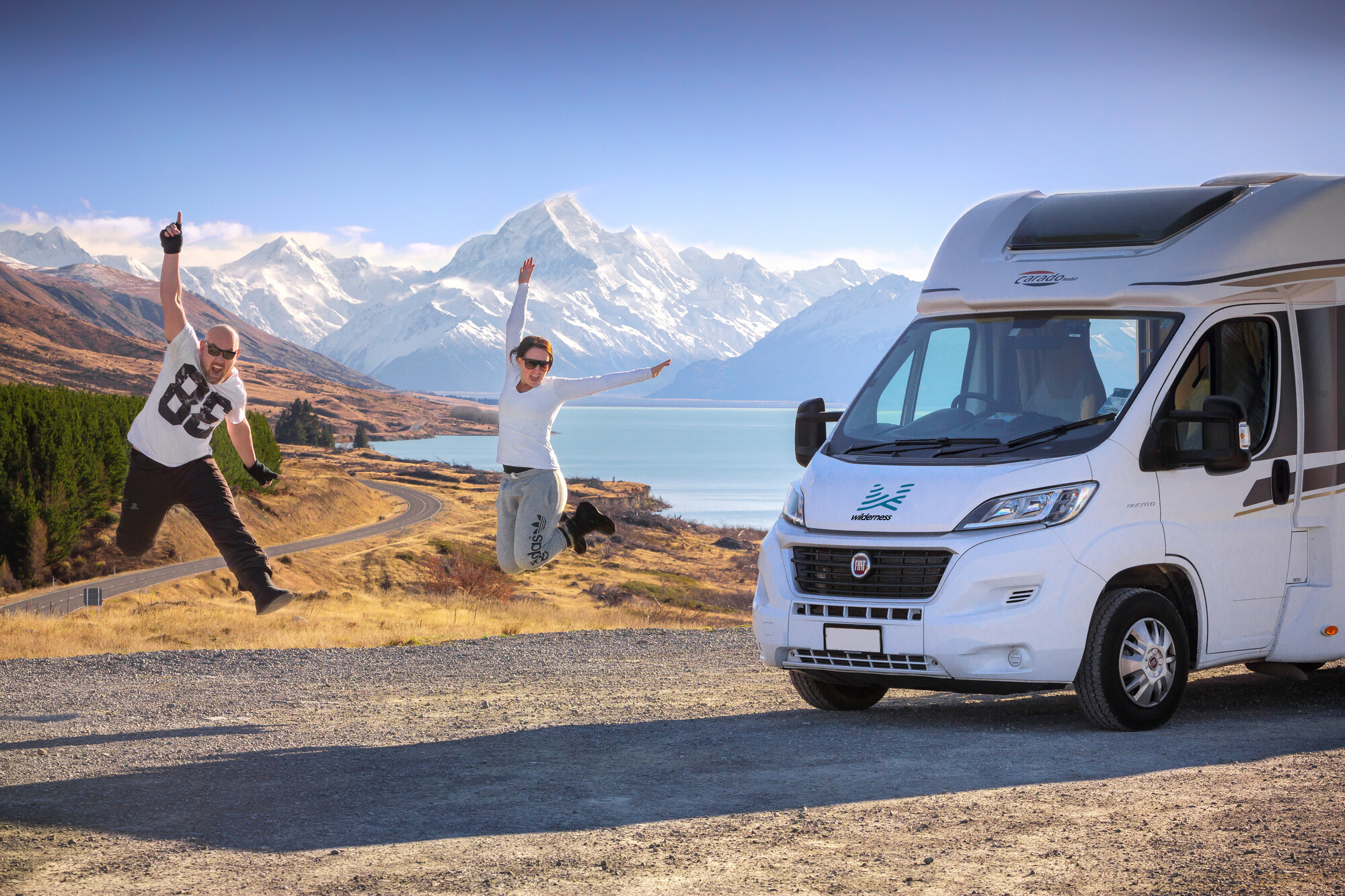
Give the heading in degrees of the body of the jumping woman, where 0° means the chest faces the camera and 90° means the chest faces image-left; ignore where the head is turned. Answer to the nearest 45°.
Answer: approximately 45°

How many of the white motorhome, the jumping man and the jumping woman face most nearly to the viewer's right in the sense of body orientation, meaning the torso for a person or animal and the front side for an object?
0

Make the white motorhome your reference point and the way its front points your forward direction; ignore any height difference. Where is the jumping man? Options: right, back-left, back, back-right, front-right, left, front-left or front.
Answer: front-right

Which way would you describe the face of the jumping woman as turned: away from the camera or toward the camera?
toward the camera

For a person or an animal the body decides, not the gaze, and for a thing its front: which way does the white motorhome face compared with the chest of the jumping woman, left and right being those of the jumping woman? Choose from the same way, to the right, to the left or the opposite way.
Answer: the same way

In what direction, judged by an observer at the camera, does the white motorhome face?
facing the viewer and to the left of the viewer

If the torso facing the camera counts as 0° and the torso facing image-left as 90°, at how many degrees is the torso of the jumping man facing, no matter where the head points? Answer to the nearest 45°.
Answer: approximately 0°

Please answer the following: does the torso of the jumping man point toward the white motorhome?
no

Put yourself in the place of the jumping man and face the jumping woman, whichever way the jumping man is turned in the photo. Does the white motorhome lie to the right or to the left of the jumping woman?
right

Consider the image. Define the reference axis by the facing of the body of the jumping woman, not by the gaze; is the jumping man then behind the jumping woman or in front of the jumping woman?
in front

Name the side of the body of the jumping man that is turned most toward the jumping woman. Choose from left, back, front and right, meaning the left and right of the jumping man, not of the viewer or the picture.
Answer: left

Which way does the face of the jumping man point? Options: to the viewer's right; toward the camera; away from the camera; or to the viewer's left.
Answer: toward the camera

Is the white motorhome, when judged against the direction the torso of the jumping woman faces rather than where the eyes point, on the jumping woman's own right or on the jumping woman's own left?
on the jumping woman's own left
